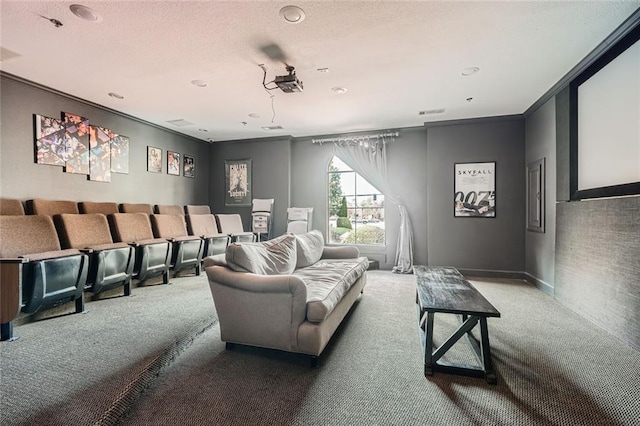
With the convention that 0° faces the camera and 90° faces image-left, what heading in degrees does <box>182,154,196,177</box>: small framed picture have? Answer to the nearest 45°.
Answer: approximately 315°

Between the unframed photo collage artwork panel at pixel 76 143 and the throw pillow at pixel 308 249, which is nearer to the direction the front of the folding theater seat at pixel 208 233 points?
the throw pillow

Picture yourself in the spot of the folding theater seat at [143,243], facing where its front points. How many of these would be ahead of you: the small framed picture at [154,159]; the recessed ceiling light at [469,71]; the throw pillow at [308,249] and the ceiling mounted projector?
3

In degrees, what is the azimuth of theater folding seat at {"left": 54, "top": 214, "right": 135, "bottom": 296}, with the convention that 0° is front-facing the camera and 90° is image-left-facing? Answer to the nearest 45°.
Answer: approximately 315°

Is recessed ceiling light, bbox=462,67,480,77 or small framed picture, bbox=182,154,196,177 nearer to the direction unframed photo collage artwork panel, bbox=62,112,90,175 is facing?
the recessed ceiling light

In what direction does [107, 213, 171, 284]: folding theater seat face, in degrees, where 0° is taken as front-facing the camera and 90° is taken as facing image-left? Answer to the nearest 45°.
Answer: approximately 315°

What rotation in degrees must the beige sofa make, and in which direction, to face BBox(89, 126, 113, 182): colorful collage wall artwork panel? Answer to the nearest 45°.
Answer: approximately 180°

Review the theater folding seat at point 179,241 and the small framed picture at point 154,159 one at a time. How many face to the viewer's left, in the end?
0

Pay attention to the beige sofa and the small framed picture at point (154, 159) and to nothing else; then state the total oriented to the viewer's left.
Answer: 0
